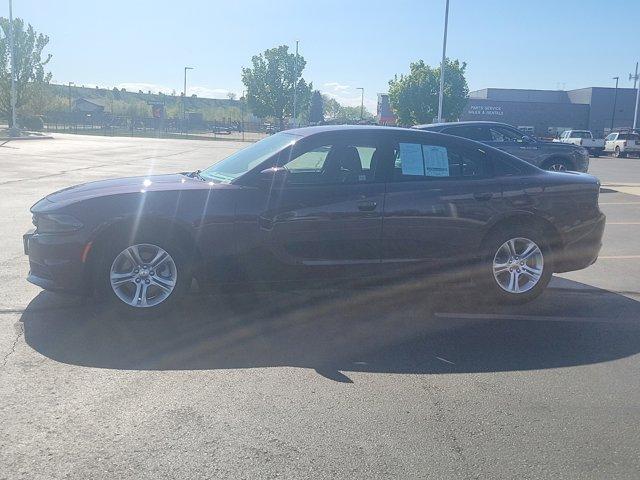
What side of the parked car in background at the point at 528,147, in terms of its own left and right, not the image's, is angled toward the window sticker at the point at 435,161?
right

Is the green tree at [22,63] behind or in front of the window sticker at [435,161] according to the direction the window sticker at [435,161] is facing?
behind

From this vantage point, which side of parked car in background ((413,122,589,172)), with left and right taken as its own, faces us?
right

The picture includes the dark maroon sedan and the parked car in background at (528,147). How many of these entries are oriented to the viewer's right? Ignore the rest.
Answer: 1

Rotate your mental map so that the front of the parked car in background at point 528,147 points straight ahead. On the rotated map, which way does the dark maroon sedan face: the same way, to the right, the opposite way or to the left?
the opposite way

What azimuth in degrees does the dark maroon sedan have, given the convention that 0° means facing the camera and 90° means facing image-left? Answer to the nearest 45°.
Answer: approximately 90°

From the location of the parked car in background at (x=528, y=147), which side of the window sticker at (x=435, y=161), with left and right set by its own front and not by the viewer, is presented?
back

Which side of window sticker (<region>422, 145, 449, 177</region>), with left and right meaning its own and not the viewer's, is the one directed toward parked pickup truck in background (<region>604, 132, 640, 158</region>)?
back

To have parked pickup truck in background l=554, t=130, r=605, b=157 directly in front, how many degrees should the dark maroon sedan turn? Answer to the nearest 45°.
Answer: approximately 135° to its right

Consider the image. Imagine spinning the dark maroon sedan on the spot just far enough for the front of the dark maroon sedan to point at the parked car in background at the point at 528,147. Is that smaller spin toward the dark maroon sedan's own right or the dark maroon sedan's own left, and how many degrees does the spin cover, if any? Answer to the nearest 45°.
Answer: approximately 135° to the dark maroon sedan's own right

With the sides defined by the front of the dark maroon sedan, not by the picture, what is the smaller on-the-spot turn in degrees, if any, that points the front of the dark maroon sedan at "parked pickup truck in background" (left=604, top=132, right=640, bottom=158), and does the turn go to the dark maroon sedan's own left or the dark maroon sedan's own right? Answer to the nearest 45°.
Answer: approximately 135° to the dark maroon sedan's own right
